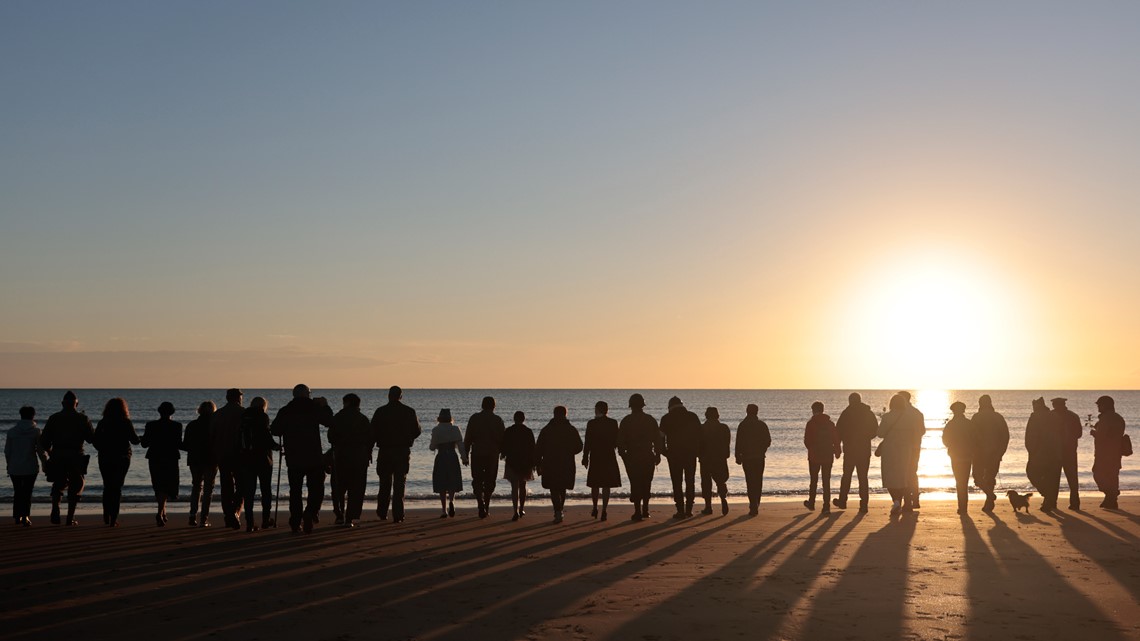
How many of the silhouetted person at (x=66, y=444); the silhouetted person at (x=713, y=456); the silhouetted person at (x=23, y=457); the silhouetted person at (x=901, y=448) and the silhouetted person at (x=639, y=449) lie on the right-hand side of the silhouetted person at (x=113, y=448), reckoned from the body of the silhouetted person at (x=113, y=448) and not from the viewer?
3

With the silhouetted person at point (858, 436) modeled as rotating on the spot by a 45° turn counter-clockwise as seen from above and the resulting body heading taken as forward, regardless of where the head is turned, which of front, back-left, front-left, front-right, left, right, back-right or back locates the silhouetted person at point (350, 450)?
left

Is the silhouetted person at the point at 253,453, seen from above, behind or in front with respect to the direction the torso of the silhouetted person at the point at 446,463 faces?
behind

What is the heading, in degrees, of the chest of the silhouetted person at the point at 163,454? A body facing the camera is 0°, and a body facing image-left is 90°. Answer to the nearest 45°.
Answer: approximately 180°

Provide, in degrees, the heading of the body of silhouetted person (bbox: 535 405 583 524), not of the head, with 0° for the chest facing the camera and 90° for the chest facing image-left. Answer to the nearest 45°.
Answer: approximately 180°

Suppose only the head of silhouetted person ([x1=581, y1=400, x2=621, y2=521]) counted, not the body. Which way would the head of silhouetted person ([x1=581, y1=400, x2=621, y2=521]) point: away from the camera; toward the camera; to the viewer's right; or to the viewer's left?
away from the camera

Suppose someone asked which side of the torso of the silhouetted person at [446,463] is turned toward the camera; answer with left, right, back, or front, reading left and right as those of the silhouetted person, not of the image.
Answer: back

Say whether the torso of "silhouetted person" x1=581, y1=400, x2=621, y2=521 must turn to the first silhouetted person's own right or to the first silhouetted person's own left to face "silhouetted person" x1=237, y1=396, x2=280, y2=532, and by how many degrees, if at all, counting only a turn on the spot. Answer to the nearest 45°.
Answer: approximately 135° to the first silhouetted person's own left

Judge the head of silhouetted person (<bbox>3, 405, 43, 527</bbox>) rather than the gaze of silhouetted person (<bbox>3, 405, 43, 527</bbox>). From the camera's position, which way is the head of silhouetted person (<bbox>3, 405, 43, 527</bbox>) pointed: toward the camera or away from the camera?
away from the camera

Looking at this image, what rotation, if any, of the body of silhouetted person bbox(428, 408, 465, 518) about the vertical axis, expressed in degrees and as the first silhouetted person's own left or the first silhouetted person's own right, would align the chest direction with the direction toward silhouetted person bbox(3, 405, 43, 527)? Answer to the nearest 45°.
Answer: approximately 90° to the first silhouetted person's own left

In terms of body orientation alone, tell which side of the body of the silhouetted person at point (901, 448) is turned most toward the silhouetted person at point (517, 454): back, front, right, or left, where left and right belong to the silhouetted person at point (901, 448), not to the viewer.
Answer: left

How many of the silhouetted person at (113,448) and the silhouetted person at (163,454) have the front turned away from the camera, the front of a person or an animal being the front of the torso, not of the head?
2

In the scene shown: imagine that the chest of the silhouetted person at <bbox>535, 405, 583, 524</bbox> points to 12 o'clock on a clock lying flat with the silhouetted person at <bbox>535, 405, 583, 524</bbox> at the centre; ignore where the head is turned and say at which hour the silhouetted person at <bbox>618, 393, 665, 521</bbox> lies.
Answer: the silhouetted person at <bbox>618, 393, 665, 521</bbox> is roughly at 3 o'clock from the silhouetted person at <bbox>535, 405, 583, 524</bbox>.

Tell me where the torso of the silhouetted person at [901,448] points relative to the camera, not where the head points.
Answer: away from the camera

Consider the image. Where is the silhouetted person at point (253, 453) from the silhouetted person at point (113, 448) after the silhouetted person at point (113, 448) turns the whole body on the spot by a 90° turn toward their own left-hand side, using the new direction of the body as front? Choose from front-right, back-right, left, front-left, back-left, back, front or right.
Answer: back-left

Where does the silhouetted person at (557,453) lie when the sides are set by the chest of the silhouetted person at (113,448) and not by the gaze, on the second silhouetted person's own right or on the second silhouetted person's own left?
on the second silhouetted person's own right

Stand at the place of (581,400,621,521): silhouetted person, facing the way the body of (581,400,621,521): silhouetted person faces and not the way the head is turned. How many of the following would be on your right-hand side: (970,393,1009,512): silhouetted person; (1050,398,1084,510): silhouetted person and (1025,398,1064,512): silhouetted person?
3

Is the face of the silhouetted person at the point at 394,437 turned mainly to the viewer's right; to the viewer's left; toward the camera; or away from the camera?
away from the camera

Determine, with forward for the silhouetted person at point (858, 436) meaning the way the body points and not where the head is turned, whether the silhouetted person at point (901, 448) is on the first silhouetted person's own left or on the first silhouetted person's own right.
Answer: on the first silhouetted person's own right
